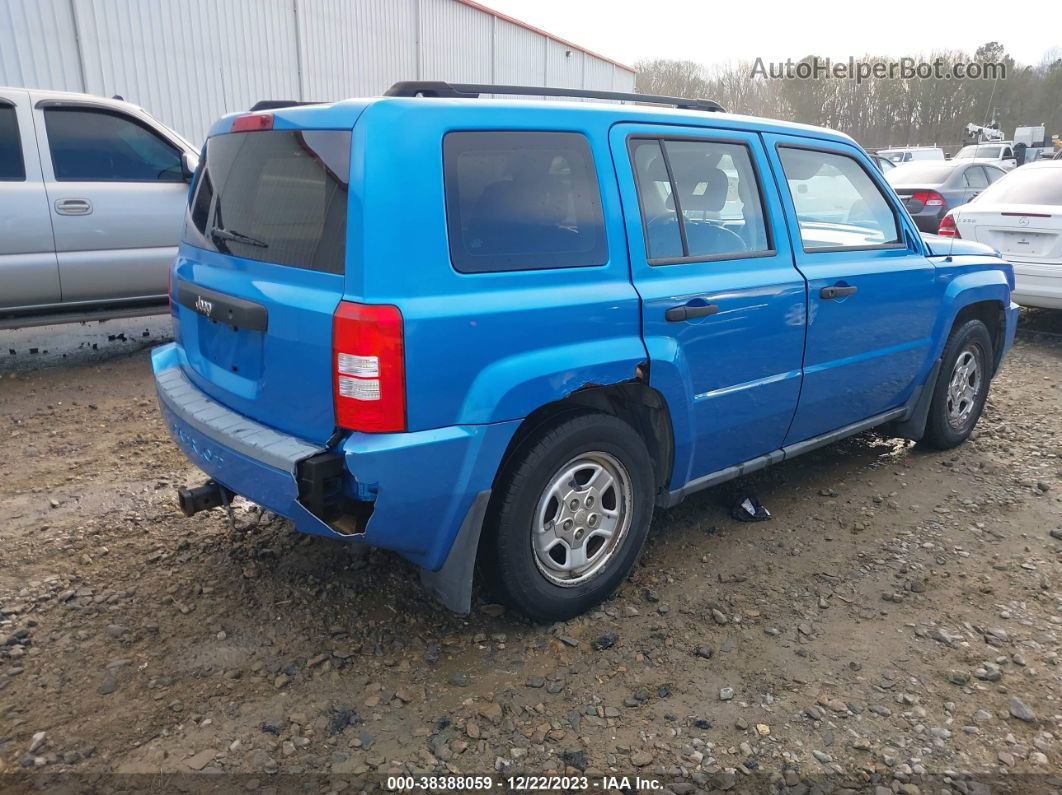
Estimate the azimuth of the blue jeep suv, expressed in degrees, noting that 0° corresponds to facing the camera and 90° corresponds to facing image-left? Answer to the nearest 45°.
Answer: approximately 225°

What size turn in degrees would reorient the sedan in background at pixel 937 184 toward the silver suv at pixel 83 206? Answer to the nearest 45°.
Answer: approximately 180°

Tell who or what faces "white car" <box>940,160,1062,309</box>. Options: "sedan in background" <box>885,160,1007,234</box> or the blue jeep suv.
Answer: the blue jeep suv

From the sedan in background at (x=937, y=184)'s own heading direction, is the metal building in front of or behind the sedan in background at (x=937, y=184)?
behind

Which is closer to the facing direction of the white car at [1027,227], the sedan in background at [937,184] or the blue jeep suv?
the sedan in background

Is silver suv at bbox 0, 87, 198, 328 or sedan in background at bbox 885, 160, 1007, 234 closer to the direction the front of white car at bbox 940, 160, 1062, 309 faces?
the sedan in background

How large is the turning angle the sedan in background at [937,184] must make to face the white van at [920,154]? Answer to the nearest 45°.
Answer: approximately 45° to its left

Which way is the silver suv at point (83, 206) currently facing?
to the viewer's right

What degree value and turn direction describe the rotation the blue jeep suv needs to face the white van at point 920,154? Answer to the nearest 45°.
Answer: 0° — it already faces it

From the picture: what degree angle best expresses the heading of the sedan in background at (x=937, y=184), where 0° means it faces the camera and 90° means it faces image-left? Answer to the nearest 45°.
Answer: approximately 225°

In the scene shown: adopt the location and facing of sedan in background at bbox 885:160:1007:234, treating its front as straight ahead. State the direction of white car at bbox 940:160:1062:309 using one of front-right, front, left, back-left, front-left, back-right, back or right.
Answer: back-right

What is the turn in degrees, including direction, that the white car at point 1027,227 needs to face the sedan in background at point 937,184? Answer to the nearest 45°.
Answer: approximately 45° to its left
